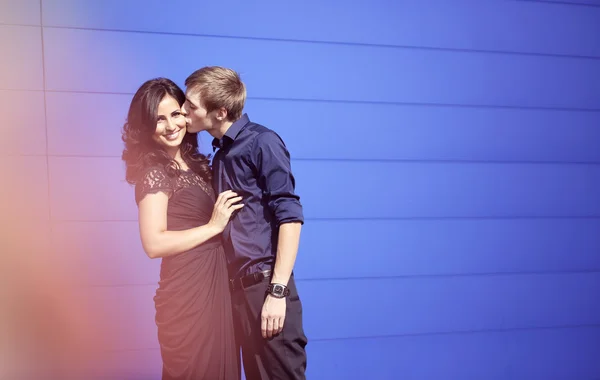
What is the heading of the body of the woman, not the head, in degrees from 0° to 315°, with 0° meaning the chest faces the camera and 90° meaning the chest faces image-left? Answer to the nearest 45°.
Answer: approximately 315°

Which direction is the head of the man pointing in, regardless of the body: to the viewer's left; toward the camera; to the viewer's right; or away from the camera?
to the viewer's left

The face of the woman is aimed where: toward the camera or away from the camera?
toward the camera
